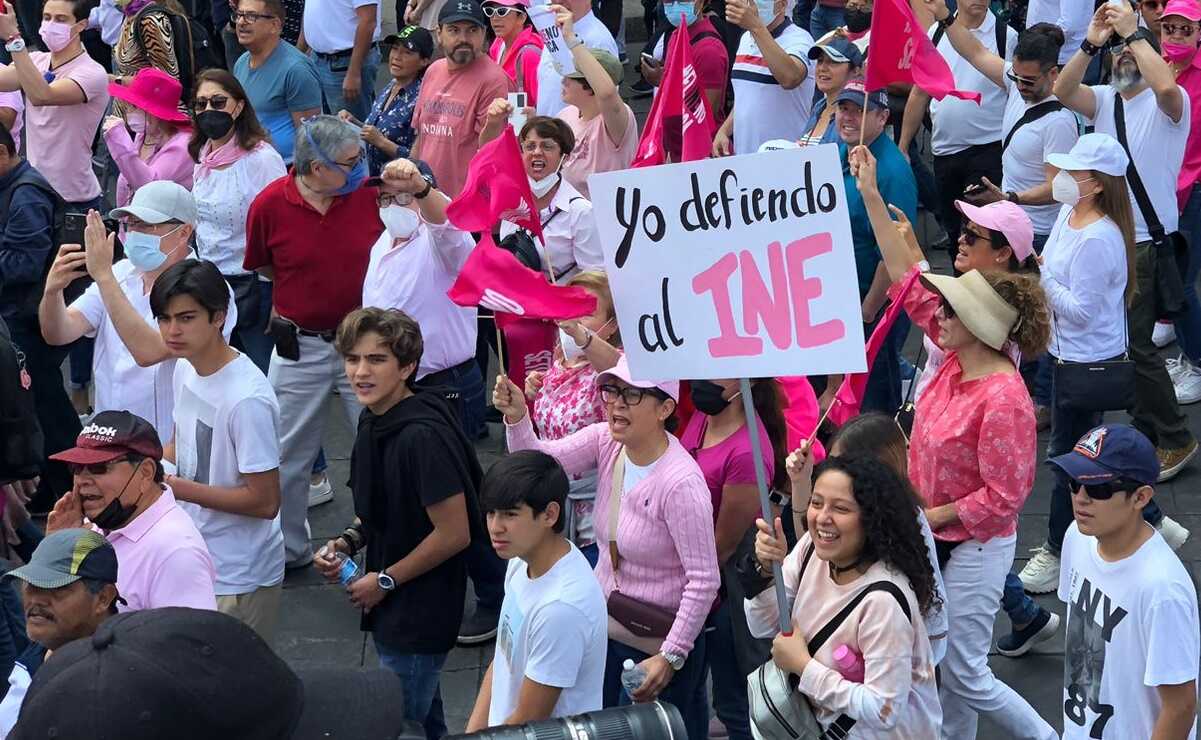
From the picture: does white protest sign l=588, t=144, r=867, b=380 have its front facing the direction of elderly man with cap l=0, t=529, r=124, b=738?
no

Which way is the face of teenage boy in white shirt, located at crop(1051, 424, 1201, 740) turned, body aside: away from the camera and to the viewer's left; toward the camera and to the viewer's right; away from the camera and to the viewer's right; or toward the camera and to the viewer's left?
toward the camera and to the viewer's left

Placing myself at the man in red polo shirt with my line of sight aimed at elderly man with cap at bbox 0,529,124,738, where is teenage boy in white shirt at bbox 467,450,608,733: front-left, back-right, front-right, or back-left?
front-left

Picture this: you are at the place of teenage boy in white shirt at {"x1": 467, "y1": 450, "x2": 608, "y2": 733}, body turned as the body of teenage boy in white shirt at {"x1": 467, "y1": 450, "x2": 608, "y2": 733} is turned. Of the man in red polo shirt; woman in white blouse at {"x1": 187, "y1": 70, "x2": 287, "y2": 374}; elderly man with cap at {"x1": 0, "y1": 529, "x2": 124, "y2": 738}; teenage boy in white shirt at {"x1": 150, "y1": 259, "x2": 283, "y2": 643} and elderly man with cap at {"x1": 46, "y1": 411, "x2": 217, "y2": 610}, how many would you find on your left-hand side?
0

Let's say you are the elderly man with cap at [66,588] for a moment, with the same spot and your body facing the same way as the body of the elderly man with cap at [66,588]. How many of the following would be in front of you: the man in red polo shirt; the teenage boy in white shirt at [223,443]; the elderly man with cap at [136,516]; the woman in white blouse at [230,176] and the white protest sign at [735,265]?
0

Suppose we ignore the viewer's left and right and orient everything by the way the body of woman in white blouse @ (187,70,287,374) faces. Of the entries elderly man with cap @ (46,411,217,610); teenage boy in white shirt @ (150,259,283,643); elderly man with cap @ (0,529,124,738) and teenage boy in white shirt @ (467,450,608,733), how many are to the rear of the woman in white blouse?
0

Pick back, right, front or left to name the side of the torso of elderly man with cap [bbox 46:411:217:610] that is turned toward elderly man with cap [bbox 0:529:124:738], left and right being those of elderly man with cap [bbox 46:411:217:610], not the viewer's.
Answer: front

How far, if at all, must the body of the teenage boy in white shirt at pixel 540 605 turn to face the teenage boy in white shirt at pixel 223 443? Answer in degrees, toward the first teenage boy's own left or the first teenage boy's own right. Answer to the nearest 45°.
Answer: approximately 90° to the first teenage boy's own right

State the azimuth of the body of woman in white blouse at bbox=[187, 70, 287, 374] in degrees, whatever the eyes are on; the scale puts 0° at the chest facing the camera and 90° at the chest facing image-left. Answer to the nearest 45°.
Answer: approximately 45°

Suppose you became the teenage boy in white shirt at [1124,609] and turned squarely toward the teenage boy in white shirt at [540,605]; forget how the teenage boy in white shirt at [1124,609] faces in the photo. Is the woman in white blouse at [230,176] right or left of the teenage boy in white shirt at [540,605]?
right

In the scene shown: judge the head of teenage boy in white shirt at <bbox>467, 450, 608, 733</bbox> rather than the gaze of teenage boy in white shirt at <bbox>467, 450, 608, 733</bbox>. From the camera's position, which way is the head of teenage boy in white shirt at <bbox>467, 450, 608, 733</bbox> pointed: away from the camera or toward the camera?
toward the camera

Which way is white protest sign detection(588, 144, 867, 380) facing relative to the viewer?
toward the camera

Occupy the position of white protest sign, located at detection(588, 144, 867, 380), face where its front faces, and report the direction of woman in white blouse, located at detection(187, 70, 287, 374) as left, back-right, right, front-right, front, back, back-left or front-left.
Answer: back-right

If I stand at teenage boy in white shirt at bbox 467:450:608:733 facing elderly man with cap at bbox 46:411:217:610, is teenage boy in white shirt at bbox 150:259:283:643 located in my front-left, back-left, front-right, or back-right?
front-right
